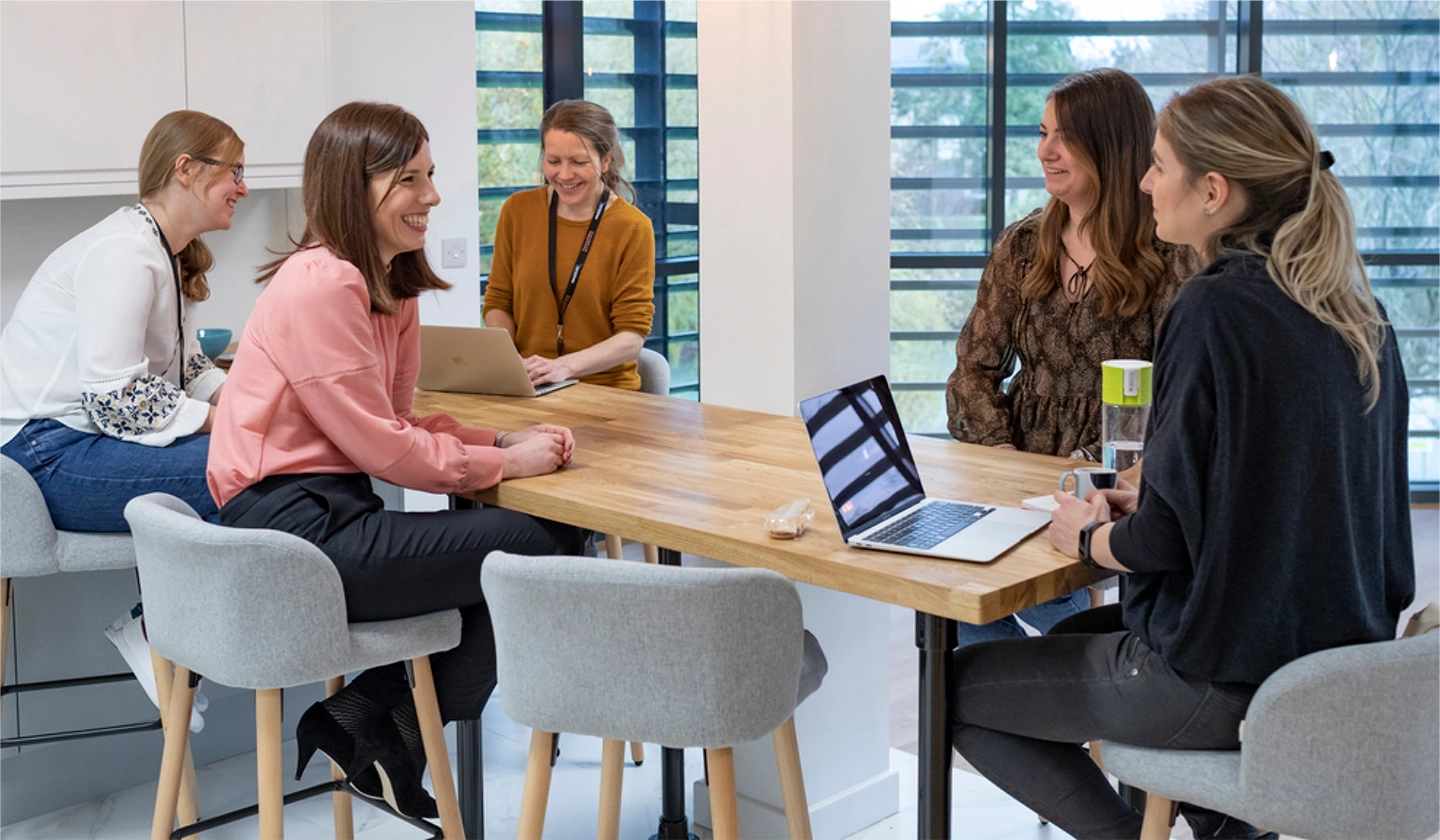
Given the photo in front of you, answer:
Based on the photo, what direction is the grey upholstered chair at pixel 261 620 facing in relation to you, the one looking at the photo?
facing away from the viewer and to the right of the viewer

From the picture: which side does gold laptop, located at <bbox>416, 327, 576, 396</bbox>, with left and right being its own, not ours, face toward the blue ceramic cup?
left

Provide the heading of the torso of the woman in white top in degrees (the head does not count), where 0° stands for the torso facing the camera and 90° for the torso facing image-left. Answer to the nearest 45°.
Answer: approximately 270°

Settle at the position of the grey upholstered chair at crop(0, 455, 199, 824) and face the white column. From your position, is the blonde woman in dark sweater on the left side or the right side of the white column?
right

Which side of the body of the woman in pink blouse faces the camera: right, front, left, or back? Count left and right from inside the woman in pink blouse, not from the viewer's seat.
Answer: right

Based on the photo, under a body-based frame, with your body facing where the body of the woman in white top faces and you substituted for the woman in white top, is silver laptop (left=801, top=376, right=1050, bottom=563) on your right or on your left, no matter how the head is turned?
on your right

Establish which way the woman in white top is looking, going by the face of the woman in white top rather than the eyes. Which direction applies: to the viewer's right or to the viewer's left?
to the viewer's right

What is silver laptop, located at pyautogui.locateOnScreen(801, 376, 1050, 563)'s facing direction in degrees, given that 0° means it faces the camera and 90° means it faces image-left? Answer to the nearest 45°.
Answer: approximately 315°

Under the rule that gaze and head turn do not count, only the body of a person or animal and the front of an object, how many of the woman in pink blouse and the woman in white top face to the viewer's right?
2
